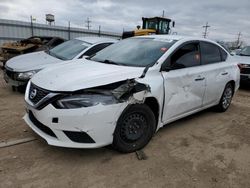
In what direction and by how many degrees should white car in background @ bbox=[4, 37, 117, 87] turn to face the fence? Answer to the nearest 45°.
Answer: approximately 135° to its right

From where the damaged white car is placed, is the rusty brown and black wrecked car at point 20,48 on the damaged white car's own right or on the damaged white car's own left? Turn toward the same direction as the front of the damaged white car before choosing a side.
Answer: on the damaged white car's own right

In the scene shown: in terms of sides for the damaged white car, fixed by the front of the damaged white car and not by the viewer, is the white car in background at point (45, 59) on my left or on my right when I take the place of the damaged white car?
on my right

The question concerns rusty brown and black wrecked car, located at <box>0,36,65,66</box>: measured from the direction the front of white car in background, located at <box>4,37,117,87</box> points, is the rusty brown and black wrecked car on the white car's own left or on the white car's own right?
on the white car's own right

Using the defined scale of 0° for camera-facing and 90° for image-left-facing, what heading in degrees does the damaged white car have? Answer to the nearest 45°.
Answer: approximately 45°
